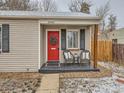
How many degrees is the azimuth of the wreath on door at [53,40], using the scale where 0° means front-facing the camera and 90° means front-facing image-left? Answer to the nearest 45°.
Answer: approximately 0°

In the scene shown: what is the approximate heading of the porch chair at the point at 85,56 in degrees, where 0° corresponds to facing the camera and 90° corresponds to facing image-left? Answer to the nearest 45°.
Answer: approximately 0°

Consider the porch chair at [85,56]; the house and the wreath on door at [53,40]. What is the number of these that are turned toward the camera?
3

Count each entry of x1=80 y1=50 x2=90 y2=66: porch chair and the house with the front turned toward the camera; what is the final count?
2

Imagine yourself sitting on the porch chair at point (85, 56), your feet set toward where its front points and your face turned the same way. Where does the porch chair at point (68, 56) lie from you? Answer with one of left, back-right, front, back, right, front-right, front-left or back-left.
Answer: right

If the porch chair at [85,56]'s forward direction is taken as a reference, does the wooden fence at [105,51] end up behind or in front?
behind

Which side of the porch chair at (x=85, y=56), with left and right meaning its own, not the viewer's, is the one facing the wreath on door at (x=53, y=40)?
right
